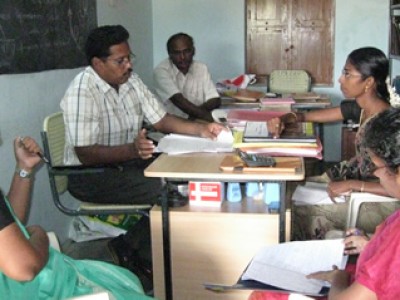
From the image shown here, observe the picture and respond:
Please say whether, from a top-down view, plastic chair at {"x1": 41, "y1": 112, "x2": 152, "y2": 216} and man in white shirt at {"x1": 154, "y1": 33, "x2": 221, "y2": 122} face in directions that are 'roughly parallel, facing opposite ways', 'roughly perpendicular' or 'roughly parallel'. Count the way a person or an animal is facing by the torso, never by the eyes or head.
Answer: roughly perpendicular

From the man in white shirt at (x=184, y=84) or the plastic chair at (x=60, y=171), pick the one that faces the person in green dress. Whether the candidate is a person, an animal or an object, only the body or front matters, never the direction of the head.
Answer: the man in white shirt

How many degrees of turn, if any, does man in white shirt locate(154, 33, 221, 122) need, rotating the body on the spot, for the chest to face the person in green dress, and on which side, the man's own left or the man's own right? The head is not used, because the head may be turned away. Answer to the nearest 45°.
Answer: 0° — they already face them

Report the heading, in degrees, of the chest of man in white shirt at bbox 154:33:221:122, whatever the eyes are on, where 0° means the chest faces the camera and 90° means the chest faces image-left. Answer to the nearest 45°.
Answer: approximately 0°

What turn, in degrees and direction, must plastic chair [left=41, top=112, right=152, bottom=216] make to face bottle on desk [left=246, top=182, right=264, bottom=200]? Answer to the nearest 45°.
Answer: approximately 45° to its right

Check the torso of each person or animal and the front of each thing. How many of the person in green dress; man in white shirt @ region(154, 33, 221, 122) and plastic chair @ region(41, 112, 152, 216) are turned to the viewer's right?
2

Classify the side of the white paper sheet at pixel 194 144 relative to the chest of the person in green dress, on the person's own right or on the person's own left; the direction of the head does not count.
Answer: on the person's own left

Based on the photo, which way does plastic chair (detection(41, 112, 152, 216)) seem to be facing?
to the viewer's right

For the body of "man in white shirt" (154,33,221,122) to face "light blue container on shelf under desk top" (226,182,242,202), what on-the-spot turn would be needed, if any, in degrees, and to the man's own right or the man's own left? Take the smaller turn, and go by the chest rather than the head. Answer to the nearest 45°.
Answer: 0° — they already face it

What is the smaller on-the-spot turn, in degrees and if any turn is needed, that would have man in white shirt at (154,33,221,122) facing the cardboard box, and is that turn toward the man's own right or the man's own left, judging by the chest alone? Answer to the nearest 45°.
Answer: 0° — they already face it

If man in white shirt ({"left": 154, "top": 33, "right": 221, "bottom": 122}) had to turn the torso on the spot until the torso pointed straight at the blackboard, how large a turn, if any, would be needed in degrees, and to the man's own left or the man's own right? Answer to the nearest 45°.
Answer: approximately 45° to the man's own right

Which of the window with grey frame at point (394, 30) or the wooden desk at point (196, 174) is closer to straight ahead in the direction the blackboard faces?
the wooden desk

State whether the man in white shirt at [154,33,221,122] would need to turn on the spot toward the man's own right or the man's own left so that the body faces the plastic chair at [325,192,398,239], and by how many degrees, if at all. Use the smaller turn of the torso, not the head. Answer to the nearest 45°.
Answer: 0° — they already face it

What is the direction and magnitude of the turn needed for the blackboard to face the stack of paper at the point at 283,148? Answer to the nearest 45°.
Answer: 0° — it already faces it

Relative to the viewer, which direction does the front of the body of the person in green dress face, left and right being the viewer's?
facing to the right of the viewer

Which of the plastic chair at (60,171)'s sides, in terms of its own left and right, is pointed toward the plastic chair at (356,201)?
front
